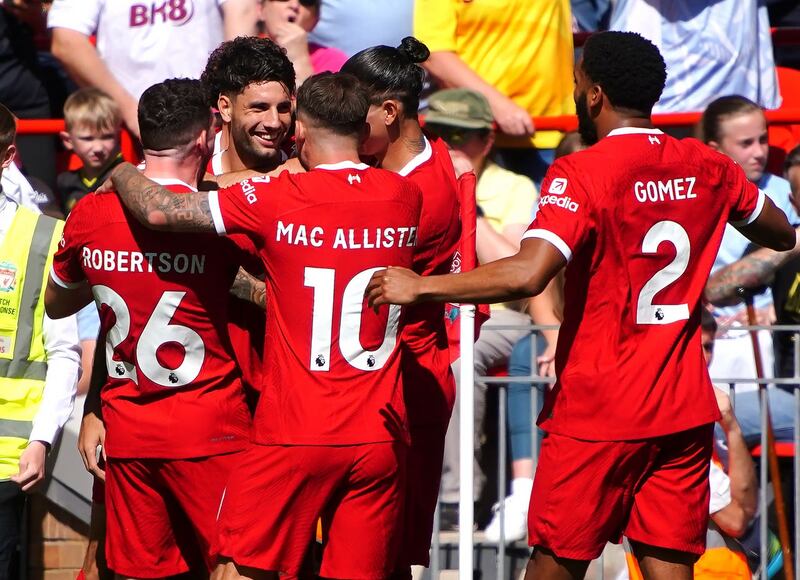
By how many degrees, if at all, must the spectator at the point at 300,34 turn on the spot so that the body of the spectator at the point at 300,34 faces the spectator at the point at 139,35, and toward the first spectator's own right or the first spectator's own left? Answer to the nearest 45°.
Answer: approximately 90° to the first spectator's own right

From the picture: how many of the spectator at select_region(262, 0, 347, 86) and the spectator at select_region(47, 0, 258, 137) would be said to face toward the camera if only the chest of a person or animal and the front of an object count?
2

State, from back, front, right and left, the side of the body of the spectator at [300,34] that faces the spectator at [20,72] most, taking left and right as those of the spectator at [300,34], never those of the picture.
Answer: right

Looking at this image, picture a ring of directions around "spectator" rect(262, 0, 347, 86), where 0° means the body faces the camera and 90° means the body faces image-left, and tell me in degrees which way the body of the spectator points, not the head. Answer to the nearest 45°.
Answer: approximately 0°

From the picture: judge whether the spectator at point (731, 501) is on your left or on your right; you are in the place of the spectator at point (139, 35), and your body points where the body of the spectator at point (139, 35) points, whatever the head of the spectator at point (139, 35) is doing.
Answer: on your left

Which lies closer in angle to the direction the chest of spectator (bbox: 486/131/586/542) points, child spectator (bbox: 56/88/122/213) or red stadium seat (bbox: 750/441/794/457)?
the child spectator

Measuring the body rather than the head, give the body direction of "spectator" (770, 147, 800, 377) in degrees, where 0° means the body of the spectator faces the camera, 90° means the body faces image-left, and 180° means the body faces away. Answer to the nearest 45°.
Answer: approximately 45°

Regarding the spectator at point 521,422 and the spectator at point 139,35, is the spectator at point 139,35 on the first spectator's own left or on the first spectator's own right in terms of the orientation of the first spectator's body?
on the first spectator's own right

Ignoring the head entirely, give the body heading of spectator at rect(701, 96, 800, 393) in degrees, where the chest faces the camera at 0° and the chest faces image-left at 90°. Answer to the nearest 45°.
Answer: approximately 315°
